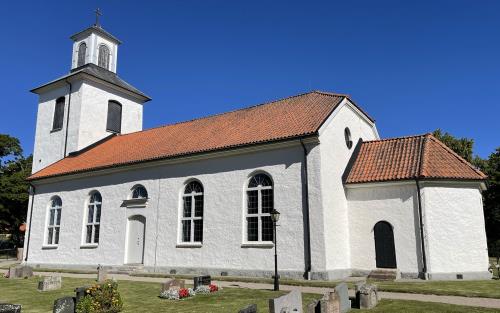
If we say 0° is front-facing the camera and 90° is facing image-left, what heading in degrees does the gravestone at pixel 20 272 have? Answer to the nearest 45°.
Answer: approximately 0°

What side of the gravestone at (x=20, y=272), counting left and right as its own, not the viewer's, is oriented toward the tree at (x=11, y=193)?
back
